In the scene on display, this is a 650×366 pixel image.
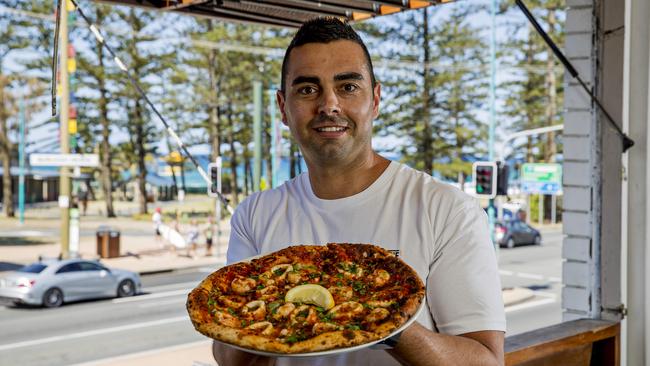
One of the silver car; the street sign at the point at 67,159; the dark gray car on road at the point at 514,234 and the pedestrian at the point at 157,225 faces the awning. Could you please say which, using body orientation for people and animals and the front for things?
the street sign

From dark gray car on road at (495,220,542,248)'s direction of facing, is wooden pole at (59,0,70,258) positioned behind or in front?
behind

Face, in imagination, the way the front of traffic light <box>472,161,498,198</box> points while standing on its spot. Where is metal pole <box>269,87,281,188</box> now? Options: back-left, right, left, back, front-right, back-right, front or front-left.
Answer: back-right

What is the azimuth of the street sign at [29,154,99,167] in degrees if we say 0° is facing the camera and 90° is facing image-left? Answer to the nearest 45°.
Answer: approximately 0°

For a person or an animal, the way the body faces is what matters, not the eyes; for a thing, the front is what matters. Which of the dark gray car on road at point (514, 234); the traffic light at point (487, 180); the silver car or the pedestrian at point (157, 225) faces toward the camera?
the traffic light

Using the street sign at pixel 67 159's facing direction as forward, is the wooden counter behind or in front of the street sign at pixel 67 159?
in front

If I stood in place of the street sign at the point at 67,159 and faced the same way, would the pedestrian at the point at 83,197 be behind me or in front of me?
behind

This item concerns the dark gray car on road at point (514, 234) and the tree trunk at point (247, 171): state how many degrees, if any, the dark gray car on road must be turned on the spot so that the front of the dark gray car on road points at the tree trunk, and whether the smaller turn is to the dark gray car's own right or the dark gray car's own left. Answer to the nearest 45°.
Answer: approximately 135° to the dark gray car's own left

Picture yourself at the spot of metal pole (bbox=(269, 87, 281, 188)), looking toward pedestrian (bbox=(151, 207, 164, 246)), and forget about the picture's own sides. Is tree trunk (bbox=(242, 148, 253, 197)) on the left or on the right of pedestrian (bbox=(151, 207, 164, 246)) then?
right
